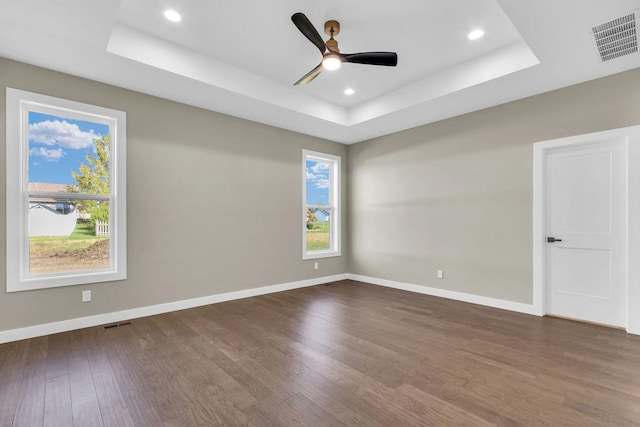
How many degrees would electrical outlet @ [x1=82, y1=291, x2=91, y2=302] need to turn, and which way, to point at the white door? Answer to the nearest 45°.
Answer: approximately 45° to its left

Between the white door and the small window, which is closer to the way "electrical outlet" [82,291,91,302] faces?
the white door

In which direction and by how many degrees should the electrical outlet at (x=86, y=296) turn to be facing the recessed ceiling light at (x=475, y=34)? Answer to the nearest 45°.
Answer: approximately 45° to its left

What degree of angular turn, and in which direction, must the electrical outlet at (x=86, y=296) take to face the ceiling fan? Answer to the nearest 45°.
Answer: approximately 45° to its left

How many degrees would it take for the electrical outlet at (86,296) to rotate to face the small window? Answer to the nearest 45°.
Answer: approximately 90° to its left

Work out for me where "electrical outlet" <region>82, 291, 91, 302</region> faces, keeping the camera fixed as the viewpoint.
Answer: facing the viewer
